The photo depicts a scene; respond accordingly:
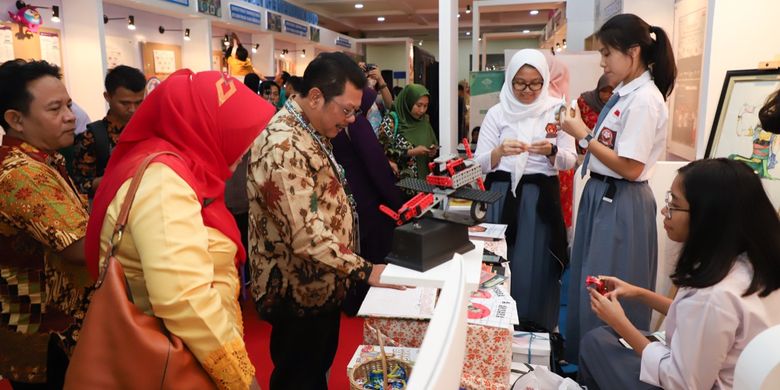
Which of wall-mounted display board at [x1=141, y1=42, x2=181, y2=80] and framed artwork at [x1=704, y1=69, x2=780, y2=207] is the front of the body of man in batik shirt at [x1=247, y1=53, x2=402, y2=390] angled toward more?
the framed artwork

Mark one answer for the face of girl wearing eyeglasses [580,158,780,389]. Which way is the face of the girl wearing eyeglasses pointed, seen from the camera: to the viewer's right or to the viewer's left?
to the viewer's left

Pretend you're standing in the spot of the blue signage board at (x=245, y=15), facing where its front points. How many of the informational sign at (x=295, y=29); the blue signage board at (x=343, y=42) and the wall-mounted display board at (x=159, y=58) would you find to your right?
1

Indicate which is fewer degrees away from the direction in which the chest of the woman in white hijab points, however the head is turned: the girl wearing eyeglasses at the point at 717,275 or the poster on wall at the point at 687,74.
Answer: the girl wearing eyeglasses

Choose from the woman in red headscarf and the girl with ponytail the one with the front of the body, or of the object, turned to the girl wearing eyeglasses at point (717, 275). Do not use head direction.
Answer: the woman in red headscarf

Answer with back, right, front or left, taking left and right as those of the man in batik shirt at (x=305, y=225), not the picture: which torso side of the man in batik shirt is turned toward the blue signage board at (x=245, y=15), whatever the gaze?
left

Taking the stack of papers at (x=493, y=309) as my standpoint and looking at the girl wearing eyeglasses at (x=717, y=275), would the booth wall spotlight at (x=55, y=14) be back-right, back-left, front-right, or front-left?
back-left

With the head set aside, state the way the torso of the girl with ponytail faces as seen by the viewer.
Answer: to the viewer's left

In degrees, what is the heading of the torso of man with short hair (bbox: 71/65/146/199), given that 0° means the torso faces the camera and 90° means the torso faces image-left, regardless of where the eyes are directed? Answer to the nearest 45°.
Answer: approximately 315°

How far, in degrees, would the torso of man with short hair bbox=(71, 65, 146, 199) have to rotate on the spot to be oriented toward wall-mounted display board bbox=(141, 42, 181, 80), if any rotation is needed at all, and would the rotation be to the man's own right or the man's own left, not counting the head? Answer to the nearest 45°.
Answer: approximately 135° to the man's own left

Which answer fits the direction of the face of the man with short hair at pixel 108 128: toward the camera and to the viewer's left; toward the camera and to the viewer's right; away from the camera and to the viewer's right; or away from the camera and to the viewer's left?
toward the camera and to the viewer's right

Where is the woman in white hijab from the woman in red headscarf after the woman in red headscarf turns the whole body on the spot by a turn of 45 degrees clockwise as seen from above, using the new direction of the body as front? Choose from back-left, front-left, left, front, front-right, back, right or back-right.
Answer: left

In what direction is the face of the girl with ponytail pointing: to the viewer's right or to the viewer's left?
to the viewer's left
